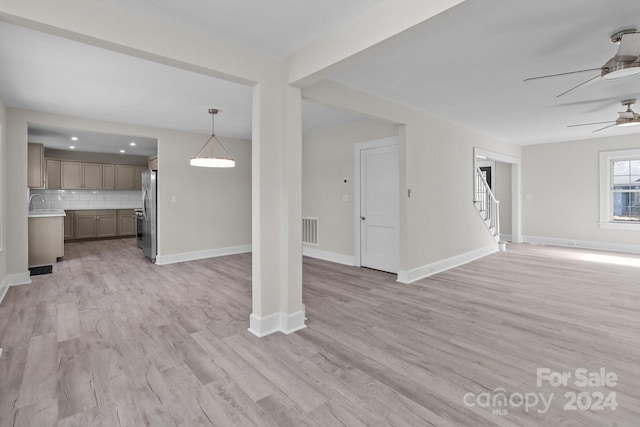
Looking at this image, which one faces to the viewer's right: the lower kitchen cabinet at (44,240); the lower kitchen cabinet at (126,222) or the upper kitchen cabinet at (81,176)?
the lower kitchen cabinet at (44,240)

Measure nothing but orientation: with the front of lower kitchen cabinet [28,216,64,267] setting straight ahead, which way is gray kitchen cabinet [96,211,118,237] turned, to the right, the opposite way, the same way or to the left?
to the right

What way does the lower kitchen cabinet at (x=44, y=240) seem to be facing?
to the viewer's right

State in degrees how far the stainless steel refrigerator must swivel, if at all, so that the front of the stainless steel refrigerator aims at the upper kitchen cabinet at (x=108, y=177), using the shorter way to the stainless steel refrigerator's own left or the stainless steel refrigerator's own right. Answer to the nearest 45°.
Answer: approximately 90° to the stainless steel refrigerator's own right
